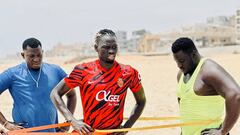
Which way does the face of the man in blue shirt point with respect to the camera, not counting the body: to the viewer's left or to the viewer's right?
to the viewer's right

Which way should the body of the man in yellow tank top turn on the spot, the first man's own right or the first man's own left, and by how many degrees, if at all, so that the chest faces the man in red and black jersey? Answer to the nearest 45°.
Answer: approximately 45° to the first man's own right

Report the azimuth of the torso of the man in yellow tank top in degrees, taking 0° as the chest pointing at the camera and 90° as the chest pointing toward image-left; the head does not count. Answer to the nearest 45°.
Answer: approximately 45°

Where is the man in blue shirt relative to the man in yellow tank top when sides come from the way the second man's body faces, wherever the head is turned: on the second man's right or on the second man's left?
on the second man's right
